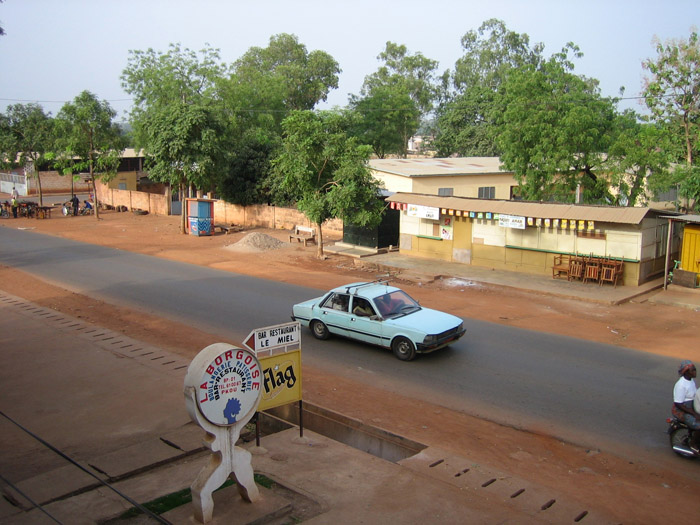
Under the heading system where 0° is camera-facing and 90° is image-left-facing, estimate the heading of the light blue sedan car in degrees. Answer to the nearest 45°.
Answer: approximately 315°

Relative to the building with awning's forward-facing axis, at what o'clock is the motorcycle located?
The motorcycle is roughly at 10 o'clock from the building with awning.

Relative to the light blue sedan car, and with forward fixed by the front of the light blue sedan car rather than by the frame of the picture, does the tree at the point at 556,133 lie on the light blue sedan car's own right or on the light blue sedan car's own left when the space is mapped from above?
on the light blue sedan car's own left
